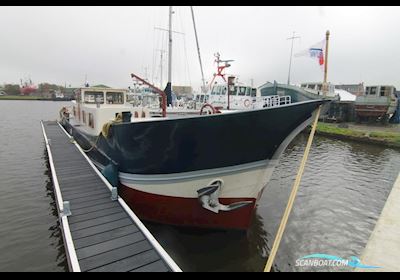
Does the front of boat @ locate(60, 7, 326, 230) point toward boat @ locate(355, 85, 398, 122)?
no

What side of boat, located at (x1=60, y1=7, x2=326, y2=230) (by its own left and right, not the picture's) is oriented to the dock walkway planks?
right

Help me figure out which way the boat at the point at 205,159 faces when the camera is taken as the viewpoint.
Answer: facing the viewer and to the right of the viewer
